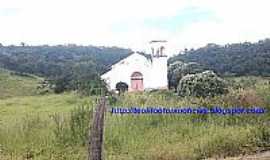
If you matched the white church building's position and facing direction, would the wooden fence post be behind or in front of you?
in front

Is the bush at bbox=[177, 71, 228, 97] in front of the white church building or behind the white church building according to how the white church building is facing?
in front

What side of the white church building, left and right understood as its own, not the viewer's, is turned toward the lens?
front

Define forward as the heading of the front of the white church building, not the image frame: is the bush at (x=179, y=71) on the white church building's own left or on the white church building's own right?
on the white church building's own left

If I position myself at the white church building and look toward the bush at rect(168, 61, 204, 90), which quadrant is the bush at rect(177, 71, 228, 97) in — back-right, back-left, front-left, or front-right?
front-right
